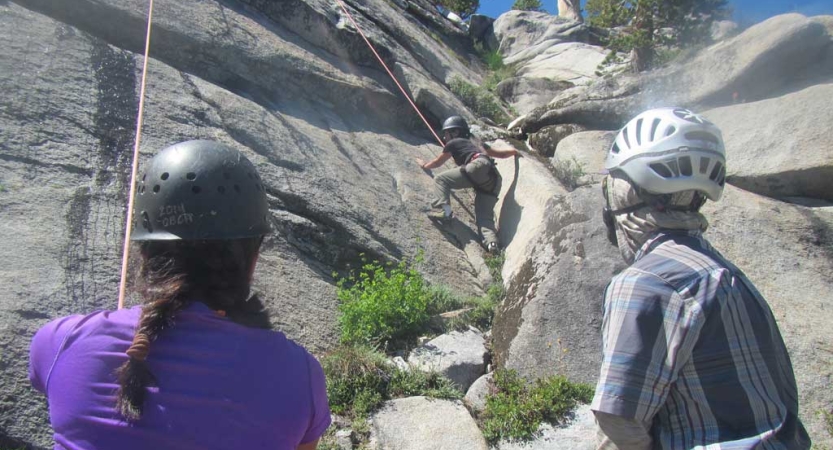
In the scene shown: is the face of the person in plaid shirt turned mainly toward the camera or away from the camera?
away from the camera

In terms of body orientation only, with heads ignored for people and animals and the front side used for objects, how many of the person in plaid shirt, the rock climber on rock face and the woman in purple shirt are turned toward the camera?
0

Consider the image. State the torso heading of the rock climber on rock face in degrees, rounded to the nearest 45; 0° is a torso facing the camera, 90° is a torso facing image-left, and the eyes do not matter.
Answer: approximately 135°

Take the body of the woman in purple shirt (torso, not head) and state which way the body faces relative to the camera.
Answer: away from the camera

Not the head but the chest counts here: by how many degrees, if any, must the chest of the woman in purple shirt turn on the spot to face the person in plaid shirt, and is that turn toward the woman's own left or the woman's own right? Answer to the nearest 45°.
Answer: approximately 90° to the woman's own right

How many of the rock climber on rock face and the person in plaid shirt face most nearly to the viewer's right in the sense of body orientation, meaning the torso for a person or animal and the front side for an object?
0

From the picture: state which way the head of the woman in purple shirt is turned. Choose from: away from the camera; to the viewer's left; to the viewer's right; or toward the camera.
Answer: away from the camera

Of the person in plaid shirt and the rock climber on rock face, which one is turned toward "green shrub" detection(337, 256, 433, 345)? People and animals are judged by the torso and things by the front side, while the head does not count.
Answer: the person in plaid shirt

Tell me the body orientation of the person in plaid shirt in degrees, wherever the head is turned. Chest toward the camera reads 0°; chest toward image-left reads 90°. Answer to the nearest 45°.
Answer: approximately 135°

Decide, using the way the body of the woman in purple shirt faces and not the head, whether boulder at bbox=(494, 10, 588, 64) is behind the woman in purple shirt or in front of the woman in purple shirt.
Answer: in front

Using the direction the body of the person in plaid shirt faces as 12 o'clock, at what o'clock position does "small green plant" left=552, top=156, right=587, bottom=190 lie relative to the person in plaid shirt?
The small green plant is roughly at 1 o'clock from the person in plaid shirt.

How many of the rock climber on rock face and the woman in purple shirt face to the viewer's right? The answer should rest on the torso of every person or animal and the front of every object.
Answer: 0

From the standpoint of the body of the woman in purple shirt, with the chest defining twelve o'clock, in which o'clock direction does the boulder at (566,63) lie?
The boulder is roughly at 1 o'clock from the woman in purple shirt.
